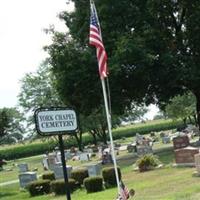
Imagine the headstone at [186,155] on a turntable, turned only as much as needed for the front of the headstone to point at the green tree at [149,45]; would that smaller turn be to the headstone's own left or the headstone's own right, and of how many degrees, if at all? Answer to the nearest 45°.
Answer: approximately 180°

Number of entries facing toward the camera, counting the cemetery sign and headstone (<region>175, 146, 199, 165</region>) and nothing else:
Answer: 2

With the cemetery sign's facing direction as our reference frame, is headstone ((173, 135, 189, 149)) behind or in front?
behind

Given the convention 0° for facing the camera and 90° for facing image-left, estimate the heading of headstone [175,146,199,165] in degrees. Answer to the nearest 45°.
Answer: approximately 0°
